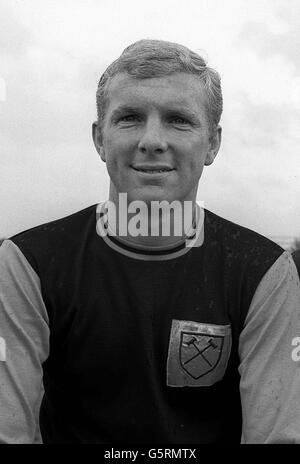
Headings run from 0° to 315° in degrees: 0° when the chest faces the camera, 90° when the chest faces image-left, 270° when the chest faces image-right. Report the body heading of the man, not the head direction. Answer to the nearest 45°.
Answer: approximately 0°
